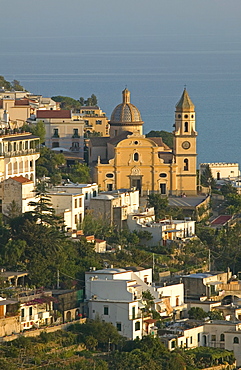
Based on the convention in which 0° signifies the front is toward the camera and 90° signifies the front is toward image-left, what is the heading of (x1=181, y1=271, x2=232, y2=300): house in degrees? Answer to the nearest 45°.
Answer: approximately 315°

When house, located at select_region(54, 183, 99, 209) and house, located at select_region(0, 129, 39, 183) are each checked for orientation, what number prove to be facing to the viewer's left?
0

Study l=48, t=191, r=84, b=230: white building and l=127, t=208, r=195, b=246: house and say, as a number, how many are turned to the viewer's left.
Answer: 0

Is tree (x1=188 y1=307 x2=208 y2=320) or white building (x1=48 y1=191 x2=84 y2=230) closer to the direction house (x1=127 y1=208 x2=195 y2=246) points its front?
the tree

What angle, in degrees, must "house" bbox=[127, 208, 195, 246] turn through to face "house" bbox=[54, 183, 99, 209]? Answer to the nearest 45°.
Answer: approximately 135° to its right

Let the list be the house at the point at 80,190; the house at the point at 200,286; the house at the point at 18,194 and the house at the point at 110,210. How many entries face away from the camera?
0

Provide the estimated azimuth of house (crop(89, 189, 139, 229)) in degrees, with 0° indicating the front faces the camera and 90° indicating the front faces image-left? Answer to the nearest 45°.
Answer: approximately 315°

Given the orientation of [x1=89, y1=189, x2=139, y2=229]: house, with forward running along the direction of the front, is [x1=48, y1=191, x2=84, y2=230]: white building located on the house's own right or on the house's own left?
on the house's own right

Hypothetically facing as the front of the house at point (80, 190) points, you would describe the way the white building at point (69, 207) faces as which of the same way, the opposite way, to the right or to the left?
the same way

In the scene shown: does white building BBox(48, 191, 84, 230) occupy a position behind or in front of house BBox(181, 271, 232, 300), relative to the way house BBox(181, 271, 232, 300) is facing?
behind

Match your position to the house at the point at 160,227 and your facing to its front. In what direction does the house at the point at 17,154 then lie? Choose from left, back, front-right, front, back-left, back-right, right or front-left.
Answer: back-right

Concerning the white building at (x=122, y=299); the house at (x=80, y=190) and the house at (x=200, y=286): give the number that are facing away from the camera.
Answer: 0

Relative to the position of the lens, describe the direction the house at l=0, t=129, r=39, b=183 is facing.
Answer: facing the viewer and to the right of the viewer

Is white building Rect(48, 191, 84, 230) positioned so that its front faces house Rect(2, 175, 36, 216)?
no

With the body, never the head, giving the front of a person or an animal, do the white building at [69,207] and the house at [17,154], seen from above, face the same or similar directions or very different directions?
same or similar directions

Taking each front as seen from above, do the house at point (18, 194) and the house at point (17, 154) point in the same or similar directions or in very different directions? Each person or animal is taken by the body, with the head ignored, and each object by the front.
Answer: same or similar directions
